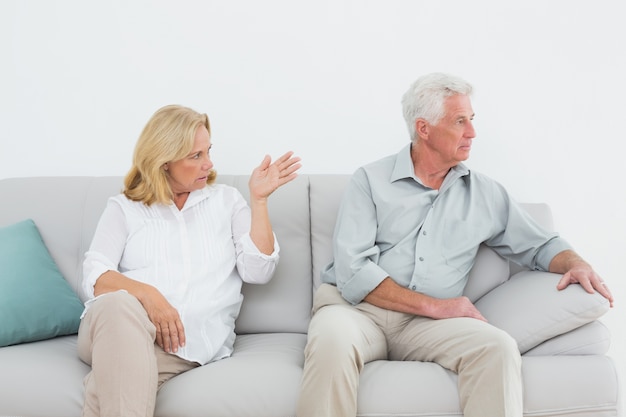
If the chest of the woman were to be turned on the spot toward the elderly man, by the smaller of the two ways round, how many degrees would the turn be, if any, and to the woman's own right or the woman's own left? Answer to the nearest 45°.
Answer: approximately 90° to the woman's own left

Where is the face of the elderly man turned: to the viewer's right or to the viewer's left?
to the viewer's right

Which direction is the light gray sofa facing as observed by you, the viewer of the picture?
facing the viewer

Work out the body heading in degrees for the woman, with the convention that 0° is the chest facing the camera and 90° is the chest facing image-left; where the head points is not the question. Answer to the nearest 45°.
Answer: approximately 0°

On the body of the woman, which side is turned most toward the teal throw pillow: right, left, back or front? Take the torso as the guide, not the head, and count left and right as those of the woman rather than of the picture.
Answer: right
